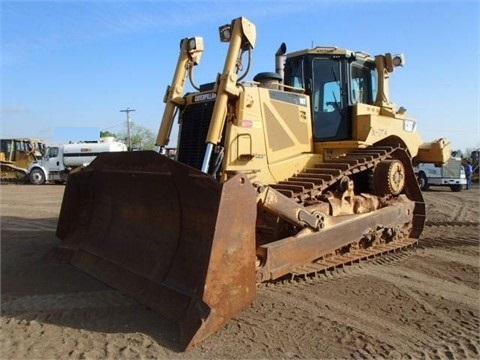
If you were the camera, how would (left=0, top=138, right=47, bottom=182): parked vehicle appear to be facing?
facing to the right of the viewer

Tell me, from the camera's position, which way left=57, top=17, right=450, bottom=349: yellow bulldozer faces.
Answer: facing the viewer and to the left of the viewer

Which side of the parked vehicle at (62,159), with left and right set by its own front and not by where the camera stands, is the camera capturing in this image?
left

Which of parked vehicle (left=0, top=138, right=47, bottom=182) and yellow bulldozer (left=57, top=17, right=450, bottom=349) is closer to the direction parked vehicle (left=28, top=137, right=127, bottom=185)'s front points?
the parked vehicle

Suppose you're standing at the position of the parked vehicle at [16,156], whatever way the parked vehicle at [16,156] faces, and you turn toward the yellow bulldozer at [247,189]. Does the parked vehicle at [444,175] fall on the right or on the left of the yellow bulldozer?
left

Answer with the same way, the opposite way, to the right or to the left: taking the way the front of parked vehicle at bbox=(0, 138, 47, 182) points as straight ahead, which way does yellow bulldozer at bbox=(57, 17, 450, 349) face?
to the right

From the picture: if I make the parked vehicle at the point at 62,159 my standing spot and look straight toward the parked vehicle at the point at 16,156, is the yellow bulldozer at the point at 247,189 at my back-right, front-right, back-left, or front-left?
back-left

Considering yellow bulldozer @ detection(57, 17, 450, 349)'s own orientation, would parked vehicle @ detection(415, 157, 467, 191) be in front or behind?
behind

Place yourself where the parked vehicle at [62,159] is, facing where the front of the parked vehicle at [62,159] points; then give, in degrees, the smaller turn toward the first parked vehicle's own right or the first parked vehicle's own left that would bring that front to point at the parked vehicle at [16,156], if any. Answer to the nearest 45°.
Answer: approximately 45° to the first parked vehicle's own right

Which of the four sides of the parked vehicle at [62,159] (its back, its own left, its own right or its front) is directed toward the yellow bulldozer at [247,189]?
left

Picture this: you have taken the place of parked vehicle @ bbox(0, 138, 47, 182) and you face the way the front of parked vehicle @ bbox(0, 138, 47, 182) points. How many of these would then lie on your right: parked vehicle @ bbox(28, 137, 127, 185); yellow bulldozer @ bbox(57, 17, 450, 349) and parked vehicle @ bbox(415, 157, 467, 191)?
0

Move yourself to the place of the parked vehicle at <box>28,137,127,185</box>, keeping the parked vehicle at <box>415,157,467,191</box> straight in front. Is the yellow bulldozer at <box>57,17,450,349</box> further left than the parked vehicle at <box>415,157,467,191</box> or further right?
right
